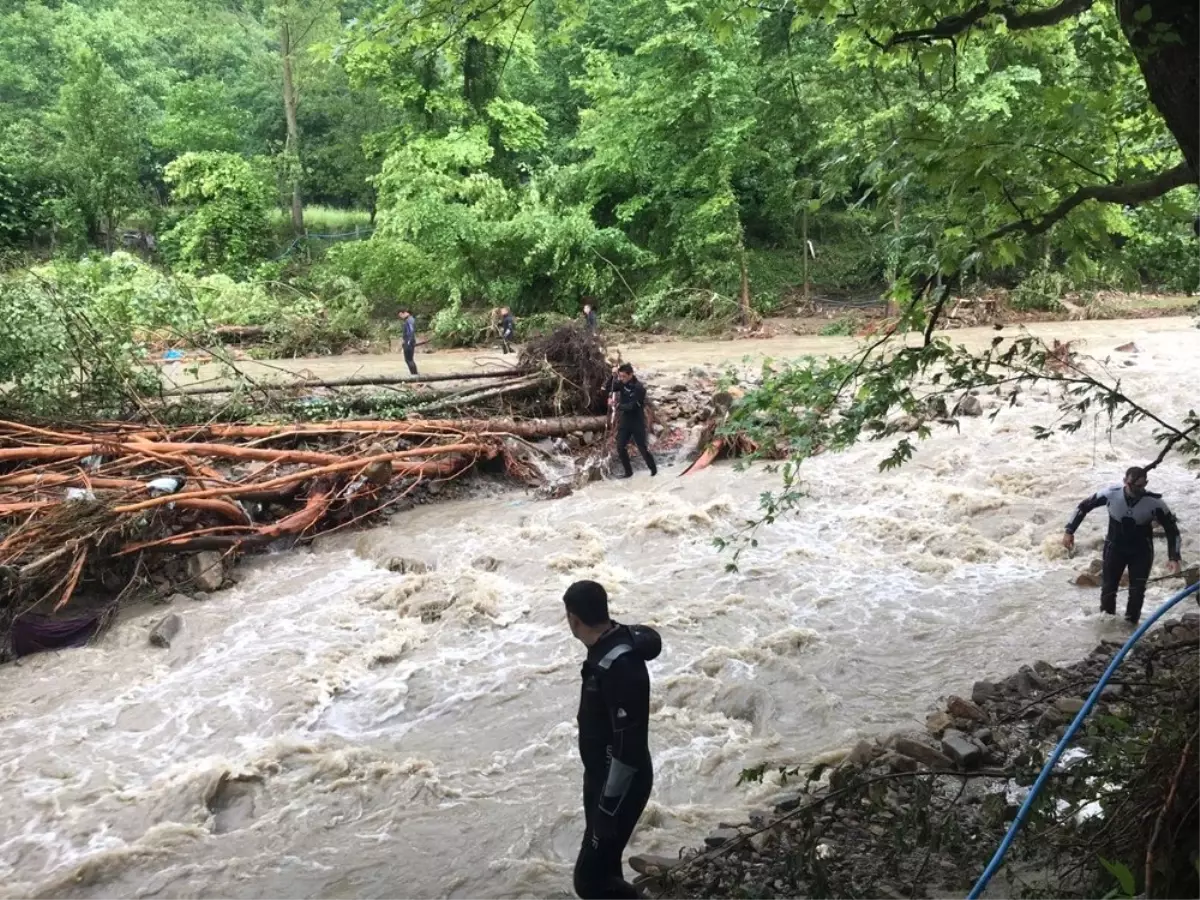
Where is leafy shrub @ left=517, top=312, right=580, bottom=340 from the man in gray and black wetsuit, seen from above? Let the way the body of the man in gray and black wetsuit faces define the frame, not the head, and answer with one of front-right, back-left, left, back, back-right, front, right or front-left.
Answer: back-right

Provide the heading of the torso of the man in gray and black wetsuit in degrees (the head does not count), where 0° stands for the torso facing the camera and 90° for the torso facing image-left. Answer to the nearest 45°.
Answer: approximately 0°

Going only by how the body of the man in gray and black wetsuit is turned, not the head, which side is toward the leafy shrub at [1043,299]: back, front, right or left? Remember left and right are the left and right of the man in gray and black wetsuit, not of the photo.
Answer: back

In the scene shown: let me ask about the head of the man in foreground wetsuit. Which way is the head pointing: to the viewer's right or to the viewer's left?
to the viewer's left

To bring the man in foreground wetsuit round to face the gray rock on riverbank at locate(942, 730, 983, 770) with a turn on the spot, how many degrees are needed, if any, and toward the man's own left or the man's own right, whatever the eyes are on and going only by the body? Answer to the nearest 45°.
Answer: approximately 135° to the man's own right

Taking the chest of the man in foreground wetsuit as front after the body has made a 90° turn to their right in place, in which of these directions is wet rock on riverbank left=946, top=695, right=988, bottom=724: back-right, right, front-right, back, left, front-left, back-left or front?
front-right
